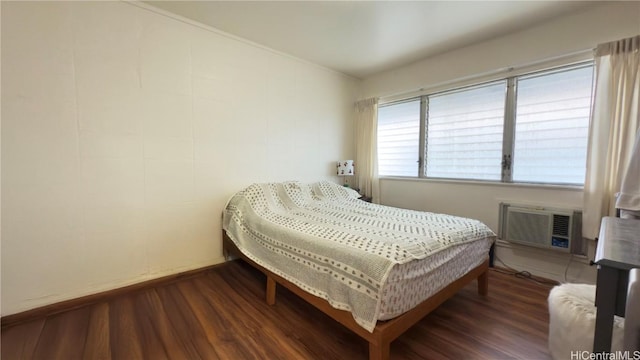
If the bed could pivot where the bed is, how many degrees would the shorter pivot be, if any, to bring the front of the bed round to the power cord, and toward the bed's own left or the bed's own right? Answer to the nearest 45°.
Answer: approximately 90° to the bed's own left

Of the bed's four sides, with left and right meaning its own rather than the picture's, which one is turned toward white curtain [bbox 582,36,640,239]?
left

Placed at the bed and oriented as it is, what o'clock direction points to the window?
The window is roughly at 9 o'clock from the bed.

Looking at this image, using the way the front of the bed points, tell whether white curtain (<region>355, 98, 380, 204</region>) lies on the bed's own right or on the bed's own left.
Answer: on the bed's own left

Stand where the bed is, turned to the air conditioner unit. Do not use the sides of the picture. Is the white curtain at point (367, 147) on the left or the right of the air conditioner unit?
left

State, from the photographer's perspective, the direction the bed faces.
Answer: facing the viewer and to the right of the viewer
